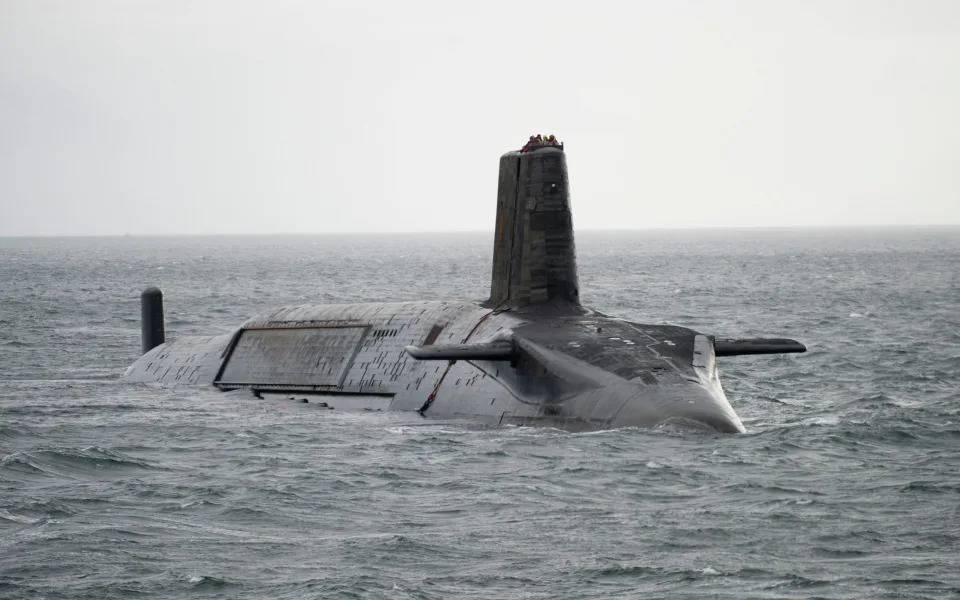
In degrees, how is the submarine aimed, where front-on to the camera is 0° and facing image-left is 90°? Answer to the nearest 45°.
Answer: approximately 315°
